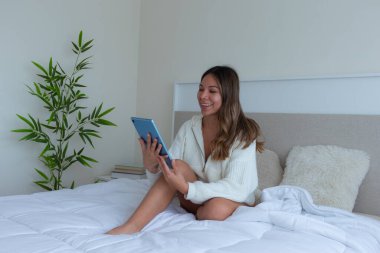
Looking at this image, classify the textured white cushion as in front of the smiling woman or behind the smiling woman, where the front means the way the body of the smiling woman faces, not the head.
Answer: behind

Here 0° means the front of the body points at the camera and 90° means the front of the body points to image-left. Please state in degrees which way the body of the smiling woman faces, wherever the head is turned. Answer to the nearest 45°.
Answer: approximately 45°

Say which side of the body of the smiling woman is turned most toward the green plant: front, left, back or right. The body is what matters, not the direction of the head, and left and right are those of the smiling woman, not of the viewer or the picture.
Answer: right

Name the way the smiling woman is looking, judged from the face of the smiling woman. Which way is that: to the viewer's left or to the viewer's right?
to the viewer's left
